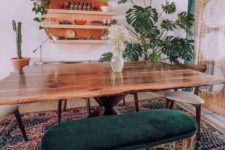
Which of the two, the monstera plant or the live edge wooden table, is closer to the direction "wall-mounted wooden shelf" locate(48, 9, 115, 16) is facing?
the live edge wooden table

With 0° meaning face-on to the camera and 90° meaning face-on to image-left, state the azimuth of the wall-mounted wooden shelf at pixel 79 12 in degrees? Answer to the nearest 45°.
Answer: approximately 0°

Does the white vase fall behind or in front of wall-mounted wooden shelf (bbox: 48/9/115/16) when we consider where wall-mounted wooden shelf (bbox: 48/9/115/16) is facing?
in front

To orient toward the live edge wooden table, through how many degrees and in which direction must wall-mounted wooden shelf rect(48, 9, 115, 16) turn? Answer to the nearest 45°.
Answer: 0° — it already faces it

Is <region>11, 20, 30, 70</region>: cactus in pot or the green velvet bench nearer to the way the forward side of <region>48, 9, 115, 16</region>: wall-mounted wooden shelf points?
the green velvet bench

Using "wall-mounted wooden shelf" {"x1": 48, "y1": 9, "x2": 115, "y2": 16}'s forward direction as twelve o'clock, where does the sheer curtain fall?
The sheer curtain is roughly at 10 o'clock from the wall-mounted wooden shelf.

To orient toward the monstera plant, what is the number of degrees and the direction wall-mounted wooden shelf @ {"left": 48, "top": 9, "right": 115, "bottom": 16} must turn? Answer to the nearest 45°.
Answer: approximately 90° to its left

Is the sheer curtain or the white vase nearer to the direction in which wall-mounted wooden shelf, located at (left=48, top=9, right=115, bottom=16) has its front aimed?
the white vase

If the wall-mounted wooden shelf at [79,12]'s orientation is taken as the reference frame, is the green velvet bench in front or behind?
in front
